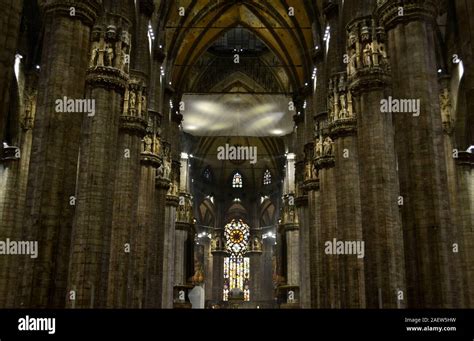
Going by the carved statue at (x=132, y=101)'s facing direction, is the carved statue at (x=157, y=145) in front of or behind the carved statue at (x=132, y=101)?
behind

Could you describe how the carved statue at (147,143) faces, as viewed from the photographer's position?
facing the viewer

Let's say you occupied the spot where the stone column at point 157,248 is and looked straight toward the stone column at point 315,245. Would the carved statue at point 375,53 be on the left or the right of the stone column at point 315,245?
right

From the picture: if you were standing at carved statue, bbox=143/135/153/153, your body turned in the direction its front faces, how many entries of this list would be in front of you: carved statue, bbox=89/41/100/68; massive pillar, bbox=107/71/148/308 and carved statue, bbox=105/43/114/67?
3

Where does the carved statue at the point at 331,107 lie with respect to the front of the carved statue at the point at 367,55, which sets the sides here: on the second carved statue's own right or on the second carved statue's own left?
on the second carved statue's own right

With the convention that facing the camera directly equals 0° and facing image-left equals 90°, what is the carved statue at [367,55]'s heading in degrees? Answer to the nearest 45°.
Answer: approximately 45°

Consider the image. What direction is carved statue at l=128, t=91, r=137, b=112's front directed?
toward the camera

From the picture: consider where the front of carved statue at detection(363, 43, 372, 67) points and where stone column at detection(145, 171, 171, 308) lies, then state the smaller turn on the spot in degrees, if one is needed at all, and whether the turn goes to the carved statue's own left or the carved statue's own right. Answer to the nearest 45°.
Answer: approximately 90° to the carved statue's own right

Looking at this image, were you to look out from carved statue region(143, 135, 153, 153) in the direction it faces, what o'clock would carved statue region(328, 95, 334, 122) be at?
carved statue region(328, 95, 334, 122) is roughly at 10 o'clock from carved statue region(143, 135, 153, 153).

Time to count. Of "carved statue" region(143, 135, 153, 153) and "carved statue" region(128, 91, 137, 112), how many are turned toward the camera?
2

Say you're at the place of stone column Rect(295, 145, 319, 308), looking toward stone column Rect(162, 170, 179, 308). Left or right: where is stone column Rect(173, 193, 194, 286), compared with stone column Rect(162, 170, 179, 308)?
right

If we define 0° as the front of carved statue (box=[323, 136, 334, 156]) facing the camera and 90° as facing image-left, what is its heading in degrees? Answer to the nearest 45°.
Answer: approximately 45°
